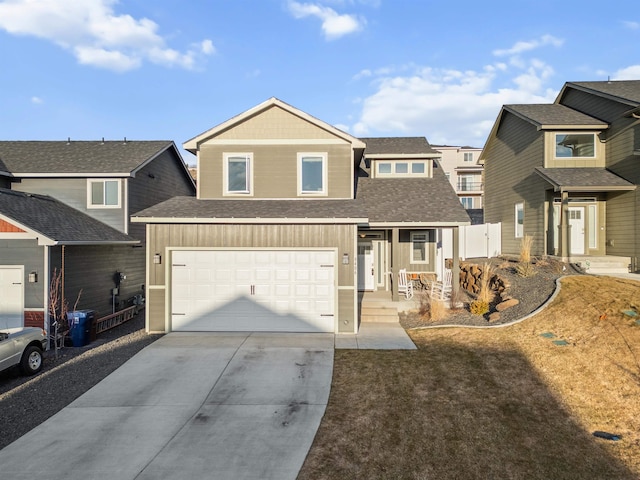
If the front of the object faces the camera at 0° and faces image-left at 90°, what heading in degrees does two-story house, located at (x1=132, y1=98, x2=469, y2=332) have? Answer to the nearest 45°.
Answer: approximately 0°

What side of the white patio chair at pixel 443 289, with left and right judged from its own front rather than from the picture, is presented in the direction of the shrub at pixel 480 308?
left

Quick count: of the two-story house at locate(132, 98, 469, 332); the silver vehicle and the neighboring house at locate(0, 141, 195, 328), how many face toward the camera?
2

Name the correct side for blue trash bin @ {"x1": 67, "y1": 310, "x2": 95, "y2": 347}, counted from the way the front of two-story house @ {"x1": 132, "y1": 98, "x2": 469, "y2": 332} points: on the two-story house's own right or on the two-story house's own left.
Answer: on the two-story house's own right

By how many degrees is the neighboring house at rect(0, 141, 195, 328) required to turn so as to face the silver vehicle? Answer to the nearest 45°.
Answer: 0° — it already faces it
